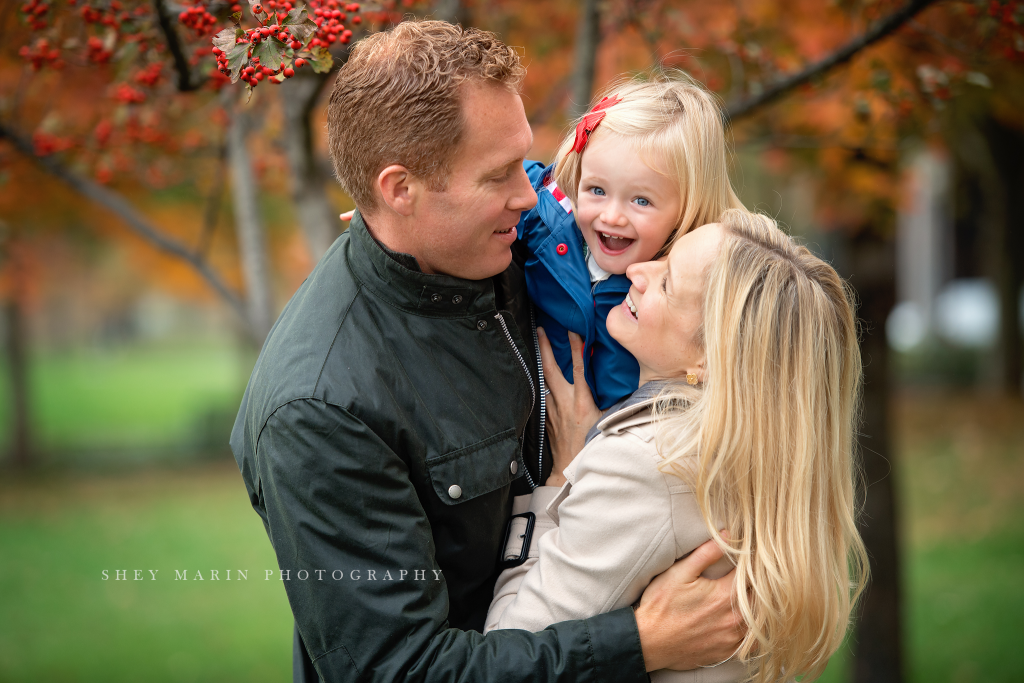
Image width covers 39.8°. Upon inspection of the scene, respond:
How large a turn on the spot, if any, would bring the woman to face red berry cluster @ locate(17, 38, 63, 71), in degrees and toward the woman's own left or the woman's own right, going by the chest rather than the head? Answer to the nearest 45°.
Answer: approximately 45° to the woman's own right

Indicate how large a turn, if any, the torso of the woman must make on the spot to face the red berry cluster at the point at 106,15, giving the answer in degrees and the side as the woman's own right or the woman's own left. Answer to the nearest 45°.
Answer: approximately 45° to the woman's own right

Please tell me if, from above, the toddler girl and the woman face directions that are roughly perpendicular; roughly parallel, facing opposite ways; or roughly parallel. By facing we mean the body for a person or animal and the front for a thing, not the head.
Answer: roughly perpendicular

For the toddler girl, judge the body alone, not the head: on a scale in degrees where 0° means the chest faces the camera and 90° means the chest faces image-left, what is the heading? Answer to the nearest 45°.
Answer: approximately 0°

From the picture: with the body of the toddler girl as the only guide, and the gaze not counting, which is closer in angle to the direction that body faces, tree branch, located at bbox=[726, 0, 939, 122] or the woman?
the woman

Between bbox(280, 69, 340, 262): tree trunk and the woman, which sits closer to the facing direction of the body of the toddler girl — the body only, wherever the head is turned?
the woman

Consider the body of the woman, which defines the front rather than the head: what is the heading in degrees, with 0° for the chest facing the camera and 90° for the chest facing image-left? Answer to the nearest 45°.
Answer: approximately 90°
